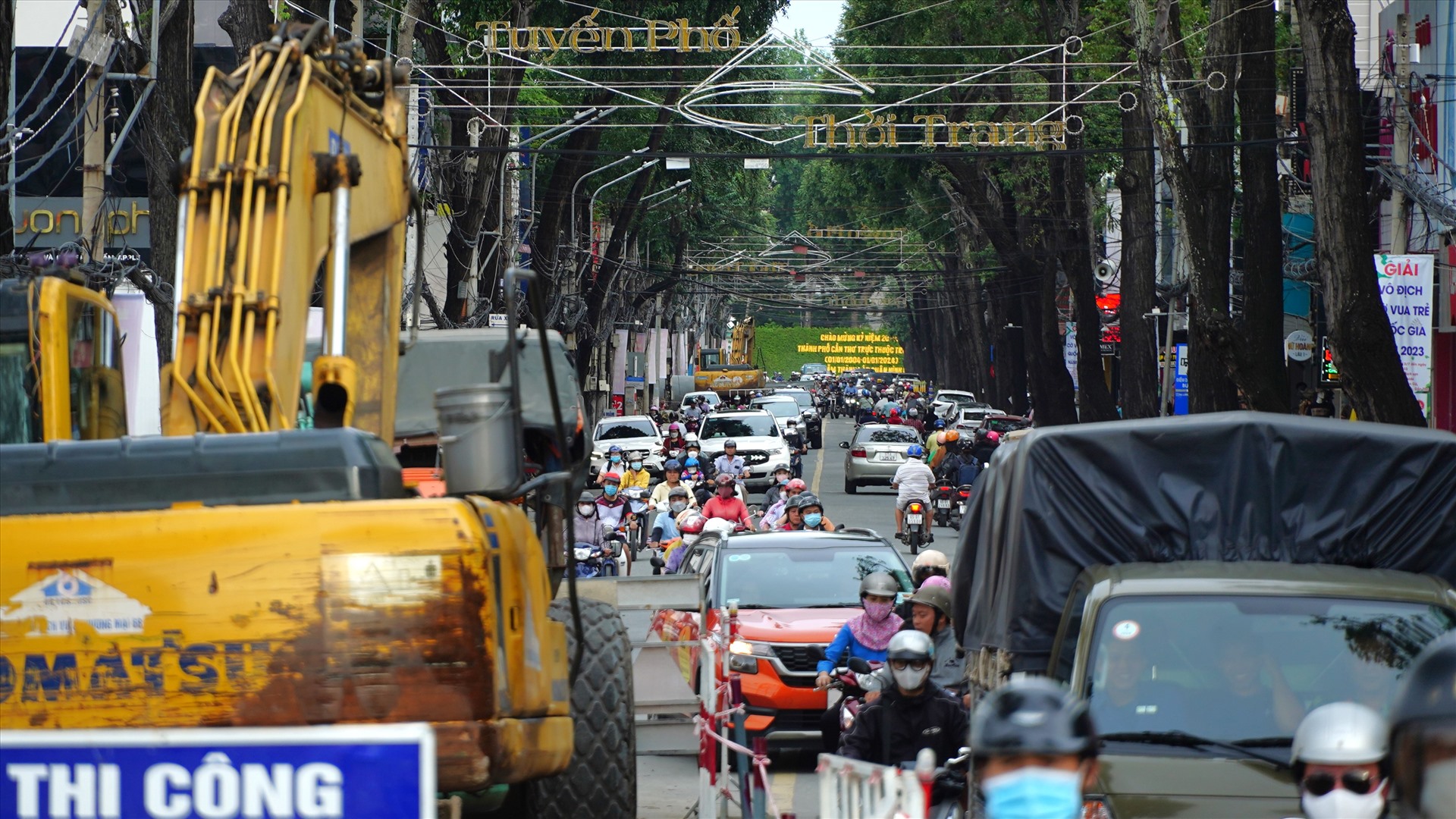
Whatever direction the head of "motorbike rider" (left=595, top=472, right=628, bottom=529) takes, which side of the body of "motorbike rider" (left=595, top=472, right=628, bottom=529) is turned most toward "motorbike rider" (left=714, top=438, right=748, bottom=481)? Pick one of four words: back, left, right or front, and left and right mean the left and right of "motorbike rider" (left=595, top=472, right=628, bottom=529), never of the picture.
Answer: back

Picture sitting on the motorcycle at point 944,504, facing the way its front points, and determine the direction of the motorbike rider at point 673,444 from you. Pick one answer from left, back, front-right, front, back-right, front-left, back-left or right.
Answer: front-left

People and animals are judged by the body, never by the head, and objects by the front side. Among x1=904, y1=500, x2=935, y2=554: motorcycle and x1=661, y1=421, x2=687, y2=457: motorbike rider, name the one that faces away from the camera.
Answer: the motorcycle

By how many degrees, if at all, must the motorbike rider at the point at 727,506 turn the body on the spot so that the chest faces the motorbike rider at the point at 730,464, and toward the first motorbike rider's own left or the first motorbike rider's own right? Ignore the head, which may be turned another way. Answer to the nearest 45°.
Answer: approximately 180°

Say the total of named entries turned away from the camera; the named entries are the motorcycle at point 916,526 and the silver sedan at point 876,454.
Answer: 2

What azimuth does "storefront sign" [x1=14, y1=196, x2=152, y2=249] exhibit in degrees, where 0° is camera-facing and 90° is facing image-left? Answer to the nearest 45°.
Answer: approximately 0°

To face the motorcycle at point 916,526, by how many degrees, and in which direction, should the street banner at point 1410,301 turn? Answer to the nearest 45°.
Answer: approximately 90° to its right

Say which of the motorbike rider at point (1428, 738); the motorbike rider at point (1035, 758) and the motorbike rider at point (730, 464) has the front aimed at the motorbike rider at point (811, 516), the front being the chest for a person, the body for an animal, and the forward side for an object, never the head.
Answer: the motorbike rider at point (730, 464)

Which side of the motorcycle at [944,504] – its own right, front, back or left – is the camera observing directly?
back

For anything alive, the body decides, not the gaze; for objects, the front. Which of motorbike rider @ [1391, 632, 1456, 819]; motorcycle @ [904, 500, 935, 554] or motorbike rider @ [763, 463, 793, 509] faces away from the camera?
the motorcycle

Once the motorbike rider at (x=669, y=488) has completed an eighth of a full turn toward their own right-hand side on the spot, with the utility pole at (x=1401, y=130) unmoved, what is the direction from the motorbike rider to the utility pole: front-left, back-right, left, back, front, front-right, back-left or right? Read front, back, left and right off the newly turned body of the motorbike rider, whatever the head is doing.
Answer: back-left

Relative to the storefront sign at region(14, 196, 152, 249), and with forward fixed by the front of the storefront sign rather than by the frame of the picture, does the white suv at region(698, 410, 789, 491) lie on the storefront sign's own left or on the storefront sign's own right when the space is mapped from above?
on the storefront sign's own left

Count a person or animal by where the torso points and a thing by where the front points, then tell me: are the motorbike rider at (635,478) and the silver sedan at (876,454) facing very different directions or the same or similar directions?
very different directions
